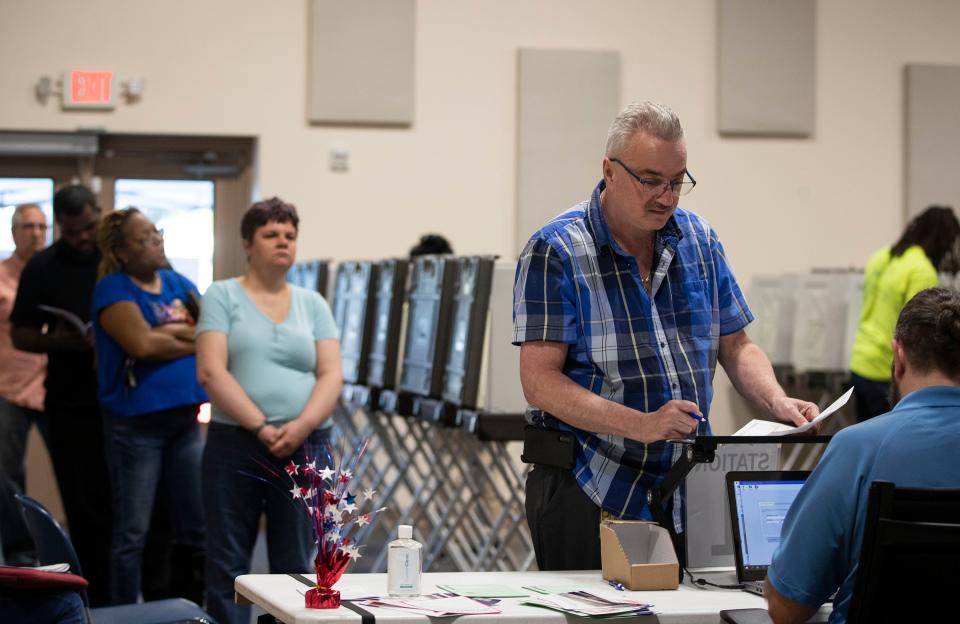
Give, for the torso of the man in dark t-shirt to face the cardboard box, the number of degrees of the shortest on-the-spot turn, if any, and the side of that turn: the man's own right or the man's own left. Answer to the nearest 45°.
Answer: approximately 45° to the man's own right

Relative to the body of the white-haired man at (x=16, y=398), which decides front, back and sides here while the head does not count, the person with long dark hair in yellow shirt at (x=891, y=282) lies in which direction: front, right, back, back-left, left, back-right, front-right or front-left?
front-left

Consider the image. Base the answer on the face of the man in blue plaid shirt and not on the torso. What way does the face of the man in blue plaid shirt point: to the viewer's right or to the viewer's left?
to the viewer's right

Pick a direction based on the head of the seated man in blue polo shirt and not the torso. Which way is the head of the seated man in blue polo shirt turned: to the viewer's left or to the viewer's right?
to the viewer's left

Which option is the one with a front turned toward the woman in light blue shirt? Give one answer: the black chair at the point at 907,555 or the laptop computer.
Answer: the black chair

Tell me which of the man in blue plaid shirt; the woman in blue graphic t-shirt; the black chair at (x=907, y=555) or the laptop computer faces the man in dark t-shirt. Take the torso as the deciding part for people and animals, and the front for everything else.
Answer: the black chair

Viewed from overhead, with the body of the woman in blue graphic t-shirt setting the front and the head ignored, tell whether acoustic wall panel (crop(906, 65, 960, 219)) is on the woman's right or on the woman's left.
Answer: on the woman's left

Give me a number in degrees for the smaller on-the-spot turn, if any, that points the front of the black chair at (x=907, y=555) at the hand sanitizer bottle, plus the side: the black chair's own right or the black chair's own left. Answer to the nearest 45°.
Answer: approximately 45° to the black chair's own left

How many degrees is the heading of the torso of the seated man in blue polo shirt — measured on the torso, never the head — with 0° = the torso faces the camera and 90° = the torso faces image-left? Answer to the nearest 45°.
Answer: approximately 135°

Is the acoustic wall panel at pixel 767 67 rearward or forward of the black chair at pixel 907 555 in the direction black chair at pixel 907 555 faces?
forward

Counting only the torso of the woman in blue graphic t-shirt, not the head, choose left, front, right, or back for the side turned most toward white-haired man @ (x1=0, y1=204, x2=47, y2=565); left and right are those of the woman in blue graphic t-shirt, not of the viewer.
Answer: back

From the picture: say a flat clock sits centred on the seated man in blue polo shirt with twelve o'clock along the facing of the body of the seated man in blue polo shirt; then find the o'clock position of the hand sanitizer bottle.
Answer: The hand sanitizer bottle is roughly at 11 o'clock from the seated man in blue polo shirt.

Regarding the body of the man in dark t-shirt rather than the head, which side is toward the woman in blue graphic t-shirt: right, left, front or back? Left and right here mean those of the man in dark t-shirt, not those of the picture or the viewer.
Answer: front
